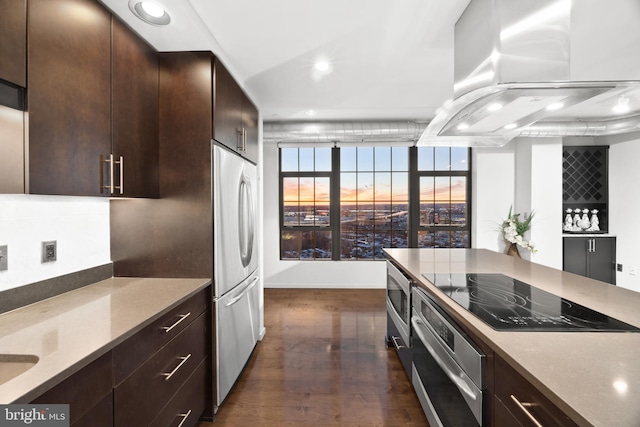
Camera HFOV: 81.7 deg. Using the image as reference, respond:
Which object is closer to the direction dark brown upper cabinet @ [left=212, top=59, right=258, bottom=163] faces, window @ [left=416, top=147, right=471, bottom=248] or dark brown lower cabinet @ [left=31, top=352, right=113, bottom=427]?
the window

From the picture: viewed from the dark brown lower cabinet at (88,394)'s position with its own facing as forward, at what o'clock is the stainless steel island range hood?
The stainless steel island range hood is roughly at 11 o'clock from the dark brown lower cabinet.

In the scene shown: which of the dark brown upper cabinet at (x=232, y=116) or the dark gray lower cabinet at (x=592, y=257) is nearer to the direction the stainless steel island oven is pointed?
the dark brown upper cabinet

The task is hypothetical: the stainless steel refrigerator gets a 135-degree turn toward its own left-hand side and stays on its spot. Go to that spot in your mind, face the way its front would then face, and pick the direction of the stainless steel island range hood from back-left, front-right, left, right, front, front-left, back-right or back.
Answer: back

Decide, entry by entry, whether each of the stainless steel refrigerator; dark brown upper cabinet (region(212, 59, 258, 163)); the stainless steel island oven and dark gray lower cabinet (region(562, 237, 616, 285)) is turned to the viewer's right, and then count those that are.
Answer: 2

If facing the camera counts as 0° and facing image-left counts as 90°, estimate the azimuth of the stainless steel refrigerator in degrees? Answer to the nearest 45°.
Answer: approximately 270°

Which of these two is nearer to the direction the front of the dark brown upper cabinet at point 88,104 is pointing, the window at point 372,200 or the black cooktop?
the black cooktop

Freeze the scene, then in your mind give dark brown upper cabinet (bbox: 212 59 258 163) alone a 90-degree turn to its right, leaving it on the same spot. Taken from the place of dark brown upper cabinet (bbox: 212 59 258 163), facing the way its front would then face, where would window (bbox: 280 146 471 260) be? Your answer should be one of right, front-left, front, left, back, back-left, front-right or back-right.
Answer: back-left

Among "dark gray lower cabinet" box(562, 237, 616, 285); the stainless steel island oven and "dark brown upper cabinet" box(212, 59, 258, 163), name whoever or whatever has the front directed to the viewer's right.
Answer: the dark brown upper cabinet

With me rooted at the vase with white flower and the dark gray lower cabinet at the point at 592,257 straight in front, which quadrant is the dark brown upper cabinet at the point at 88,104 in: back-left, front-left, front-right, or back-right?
back-right

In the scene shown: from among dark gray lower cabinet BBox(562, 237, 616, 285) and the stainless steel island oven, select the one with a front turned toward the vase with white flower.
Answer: the dark gray lower cabinet

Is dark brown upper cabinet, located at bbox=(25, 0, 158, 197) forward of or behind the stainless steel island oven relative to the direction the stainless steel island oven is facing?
forward

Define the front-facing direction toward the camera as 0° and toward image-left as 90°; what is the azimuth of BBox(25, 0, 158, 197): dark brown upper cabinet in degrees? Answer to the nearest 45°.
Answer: approximately 315°
